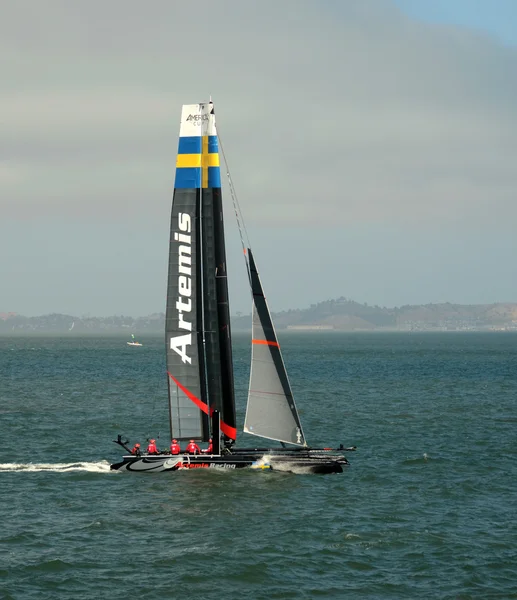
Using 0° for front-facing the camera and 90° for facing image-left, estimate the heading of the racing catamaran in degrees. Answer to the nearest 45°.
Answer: approximately 270°
